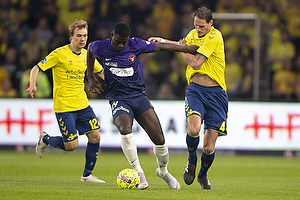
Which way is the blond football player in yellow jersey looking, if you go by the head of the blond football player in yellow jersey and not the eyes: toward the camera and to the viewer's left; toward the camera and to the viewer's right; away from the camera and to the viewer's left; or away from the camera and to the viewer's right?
toward the camera and to the viewer's right

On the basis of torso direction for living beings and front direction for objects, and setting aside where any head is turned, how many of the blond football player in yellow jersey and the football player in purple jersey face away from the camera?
0

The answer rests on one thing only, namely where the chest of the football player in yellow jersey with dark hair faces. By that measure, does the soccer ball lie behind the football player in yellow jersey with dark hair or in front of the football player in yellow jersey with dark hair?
in front

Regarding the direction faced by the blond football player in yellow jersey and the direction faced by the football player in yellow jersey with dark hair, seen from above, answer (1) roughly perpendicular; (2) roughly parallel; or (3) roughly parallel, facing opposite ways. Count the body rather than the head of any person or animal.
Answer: roughly perpendicular

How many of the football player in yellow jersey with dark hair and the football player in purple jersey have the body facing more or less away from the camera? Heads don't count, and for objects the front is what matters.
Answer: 0

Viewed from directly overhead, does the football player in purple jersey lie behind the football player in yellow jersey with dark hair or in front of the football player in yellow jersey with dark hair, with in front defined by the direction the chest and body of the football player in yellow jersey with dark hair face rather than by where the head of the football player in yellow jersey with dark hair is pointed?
in front

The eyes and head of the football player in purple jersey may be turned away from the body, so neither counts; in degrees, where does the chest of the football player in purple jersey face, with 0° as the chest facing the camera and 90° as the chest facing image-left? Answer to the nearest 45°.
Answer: approximately 0°

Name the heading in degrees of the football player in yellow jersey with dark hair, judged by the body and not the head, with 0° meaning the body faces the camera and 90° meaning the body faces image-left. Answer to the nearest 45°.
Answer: approximately 45°

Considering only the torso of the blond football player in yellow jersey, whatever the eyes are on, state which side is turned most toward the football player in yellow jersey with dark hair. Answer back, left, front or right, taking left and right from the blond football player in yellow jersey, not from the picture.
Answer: front

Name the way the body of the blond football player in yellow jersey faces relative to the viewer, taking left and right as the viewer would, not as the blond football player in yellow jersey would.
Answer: facing the viewer and to the right of the viewer
